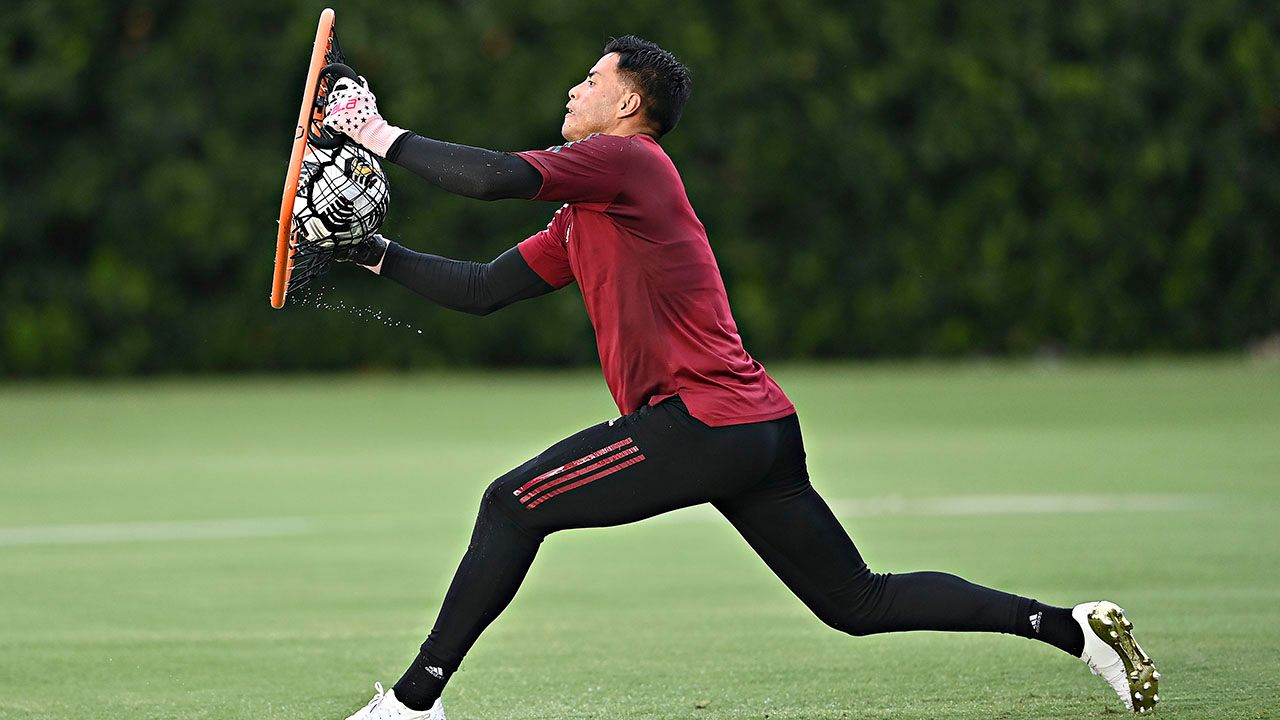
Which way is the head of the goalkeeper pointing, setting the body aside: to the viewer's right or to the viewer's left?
to the viewer's left

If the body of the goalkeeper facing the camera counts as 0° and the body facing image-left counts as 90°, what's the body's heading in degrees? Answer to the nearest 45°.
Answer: approximately 90°
